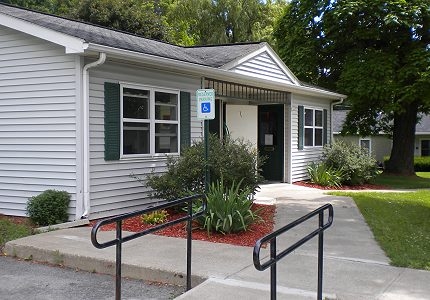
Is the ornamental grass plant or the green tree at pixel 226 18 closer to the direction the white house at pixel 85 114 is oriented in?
the ornamental grass plant

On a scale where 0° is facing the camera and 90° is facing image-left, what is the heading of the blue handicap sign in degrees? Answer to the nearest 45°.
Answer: approximately 0°

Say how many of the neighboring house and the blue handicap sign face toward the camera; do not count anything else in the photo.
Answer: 2

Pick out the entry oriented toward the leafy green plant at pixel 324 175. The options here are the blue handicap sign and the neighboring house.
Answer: the neighboring house

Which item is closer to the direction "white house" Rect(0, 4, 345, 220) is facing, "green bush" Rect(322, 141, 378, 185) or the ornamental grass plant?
the ornamental grass plant

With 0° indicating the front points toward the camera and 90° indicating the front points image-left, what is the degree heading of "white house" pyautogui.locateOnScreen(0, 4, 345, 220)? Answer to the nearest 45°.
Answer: approximately 315°

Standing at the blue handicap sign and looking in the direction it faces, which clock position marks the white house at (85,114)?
The white house is roughly at 4 o'clock from the blue handicap sign.
